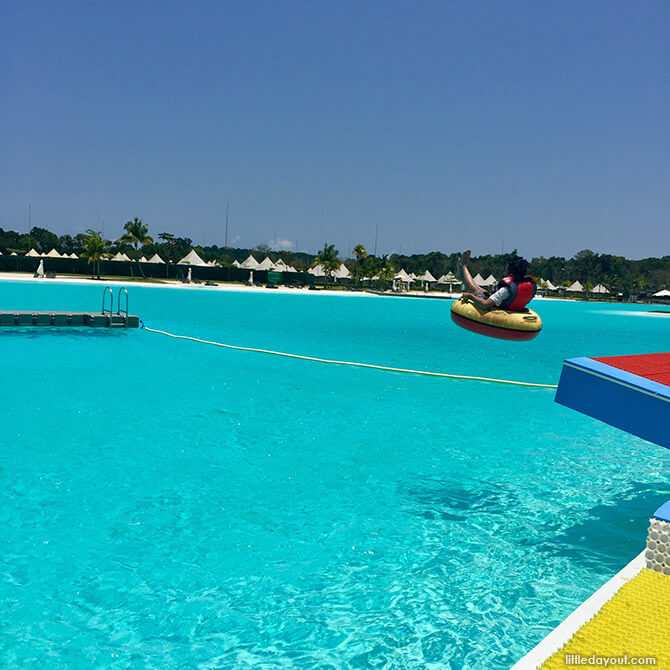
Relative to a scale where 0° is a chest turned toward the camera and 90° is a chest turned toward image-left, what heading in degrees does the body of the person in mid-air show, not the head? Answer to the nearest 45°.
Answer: approximately 135°

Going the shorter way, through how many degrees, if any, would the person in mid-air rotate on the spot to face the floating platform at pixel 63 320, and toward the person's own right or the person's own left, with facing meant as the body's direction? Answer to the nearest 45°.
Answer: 0° — they already face it
